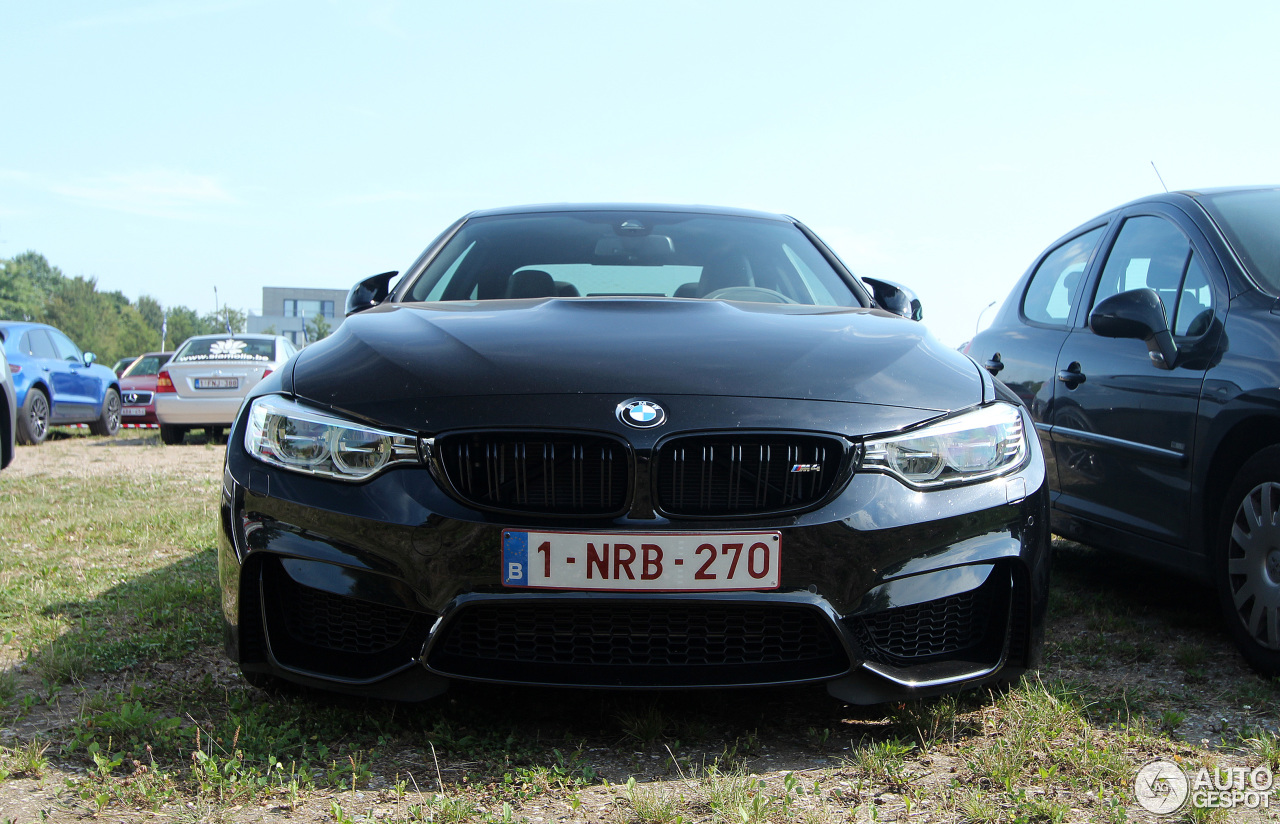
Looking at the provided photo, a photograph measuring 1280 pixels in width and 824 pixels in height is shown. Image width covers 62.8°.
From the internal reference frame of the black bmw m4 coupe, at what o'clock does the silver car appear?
The silver car is roughly at 5 o'clock from the black bmw m4 coupe.

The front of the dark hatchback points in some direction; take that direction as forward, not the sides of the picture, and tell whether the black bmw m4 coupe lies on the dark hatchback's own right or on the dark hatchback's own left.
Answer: on the dark hatchback's own right

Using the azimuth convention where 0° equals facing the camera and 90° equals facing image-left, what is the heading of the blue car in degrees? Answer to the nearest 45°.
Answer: approximately 225°

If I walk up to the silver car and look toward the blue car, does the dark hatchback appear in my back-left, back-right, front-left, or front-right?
back-left

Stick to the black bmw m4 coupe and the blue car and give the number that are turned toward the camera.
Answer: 1

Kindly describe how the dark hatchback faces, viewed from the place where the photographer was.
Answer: facing the viewer and to the right of the viewer

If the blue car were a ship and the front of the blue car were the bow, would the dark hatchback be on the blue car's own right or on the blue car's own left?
on the blue car's own right

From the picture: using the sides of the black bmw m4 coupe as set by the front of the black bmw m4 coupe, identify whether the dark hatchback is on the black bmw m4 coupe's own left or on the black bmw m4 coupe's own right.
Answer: on the black bmw m4 coupe's own left

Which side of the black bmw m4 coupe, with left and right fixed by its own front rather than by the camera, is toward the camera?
front
